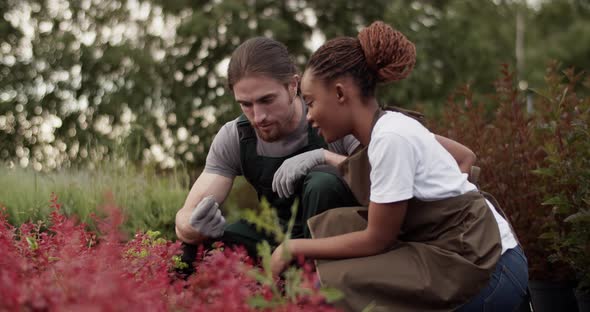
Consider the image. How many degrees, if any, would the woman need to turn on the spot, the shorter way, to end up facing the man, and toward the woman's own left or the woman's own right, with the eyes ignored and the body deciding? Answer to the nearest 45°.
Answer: approximately 45° to the woman's own right

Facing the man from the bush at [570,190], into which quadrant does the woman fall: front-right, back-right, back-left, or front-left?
front-left

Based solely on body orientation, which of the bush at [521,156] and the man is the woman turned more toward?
the man

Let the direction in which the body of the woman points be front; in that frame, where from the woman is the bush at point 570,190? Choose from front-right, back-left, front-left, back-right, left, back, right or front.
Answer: back-right

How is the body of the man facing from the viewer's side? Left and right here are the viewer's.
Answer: facing the viewer

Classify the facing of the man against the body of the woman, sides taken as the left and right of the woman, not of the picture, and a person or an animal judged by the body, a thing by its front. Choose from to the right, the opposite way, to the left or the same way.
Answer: to the left

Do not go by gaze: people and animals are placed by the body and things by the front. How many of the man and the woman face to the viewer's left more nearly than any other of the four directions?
1

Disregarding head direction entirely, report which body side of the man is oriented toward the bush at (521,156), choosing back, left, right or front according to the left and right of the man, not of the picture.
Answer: left

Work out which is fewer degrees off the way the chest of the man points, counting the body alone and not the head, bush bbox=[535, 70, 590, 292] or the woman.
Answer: the woman

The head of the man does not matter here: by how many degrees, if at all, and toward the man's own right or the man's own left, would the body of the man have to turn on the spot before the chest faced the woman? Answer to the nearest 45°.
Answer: approximately 45° to the man's own left

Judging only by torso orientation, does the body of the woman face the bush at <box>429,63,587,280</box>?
no

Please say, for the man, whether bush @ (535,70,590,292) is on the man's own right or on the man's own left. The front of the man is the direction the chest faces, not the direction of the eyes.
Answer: on the man's own left

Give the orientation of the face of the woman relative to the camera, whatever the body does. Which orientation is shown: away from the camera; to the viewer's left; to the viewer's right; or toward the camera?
to the viewer's left

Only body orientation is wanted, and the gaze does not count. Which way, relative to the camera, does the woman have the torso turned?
to the viewer's left
